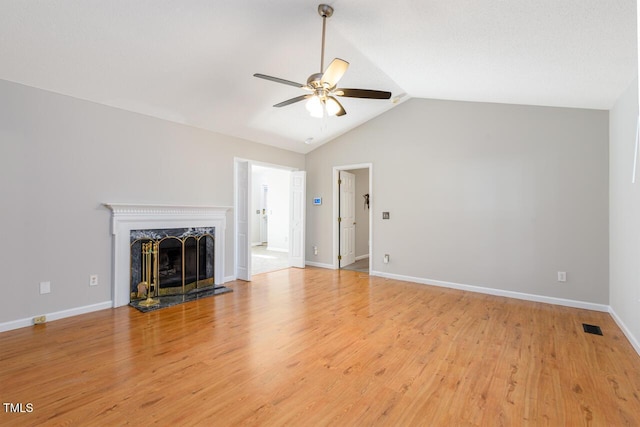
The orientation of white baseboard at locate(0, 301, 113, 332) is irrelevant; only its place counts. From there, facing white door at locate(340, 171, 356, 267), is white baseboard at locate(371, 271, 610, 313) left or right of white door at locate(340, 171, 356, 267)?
right

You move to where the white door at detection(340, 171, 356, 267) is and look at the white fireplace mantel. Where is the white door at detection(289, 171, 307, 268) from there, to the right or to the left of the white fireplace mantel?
right

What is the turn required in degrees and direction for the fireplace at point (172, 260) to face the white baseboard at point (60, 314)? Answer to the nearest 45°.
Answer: approximately 90° to its right

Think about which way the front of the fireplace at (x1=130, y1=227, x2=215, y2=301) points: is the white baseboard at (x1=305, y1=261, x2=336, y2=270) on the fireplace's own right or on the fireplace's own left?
on the fireplace's own left

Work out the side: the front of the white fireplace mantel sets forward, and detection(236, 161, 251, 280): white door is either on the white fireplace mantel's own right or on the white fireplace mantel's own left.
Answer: on the white fireplace mantel's own left

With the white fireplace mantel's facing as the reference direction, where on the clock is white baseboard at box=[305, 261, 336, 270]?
The white baseboard is roughly at 10 o'clock from the white fireplace mantel.

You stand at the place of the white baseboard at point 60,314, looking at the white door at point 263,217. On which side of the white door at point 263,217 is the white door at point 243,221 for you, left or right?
right

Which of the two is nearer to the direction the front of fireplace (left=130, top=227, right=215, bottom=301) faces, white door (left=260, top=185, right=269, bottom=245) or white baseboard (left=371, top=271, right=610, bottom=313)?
the white baseboard

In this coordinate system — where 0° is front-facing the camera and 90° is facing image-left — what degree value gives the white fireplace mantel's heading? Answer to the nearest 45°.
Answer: approximately 315°

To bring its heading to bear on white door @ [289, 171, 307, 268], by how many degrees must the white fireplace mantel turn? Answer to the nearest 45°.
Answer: approximately 90° to its left

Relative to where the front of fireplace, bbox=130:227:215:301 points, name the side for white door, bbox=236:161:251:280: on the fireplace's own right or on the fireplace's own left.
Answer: on the fireplace's own left

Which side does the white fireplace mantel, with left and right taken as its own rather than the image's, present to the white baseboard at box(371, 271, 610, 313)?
front
